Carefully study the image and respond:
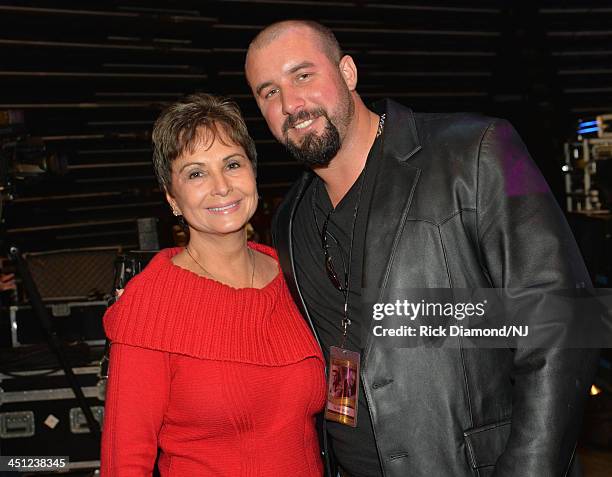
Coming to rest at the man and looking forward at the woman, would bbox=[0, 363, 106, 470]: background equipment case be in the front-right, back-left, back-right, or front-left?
front-right

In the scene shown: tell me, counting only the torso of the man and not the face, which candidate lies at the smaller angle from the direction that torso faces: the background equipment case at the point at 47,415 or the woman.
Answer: the woman

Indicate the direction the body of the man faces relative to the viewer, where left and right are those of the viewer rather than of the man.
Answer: facing the viewer and to the left of the viewer

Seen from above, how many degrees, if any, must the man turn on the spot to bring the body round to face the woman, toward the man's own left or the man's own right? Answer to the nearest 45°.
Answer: approximately 45° to the man's own right

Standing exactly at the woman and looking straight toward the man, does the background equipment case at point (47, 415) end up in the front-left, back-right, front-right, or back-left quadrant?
back-left

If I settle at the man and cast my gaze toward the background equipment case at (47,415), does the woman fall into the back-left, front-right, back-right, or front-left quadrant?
front-left

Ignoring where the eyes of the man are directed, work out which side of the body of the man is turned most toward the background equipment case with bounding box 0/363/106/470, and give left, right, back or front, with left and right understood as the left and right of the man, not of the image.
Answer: right

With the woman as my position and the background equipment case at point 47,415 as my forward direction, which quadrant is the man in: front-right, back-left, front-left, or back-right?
back-right
